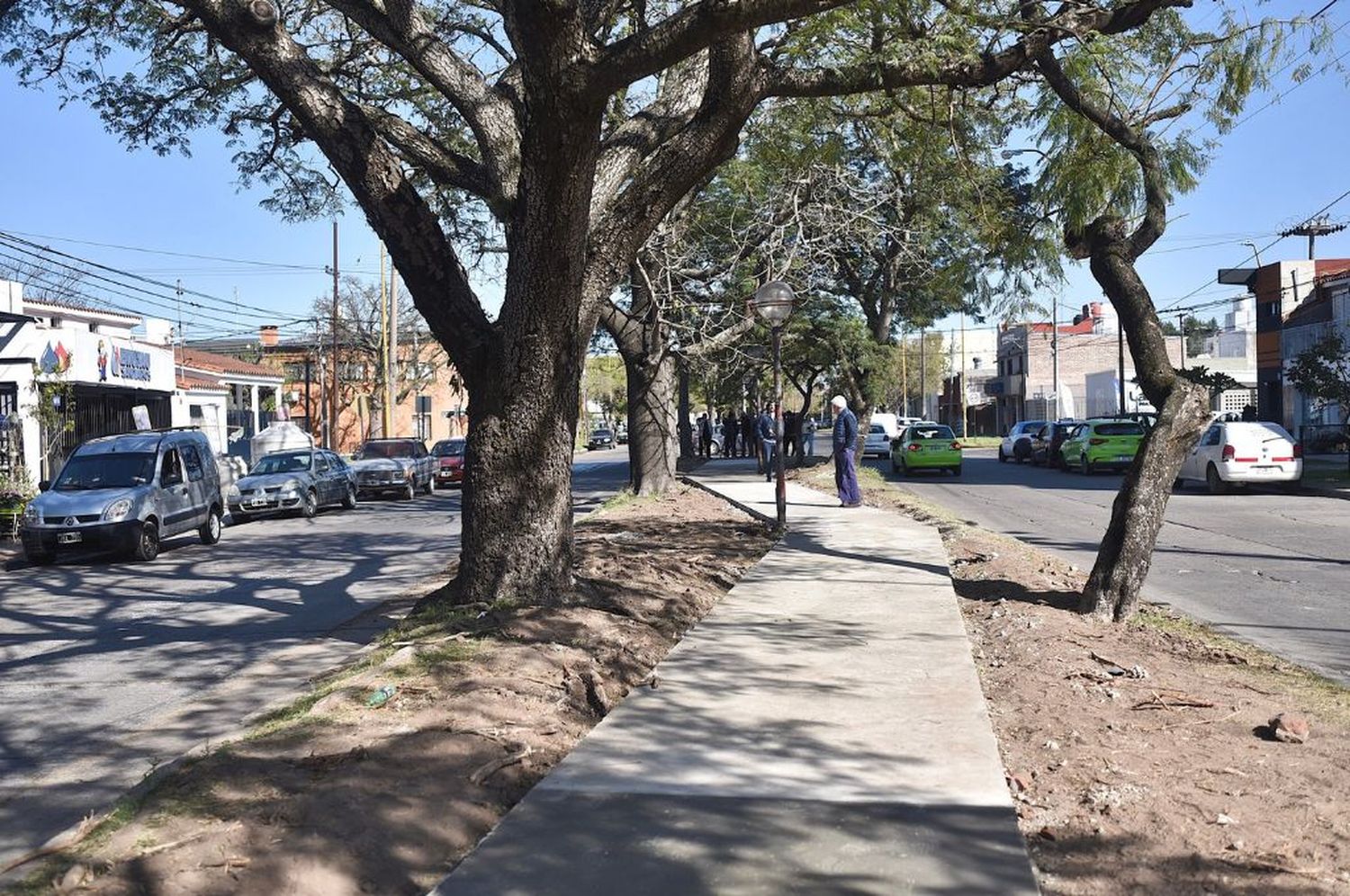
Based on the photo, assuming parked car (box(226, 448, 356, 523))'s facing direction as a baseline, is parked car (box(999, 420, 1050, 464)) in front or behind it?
behind

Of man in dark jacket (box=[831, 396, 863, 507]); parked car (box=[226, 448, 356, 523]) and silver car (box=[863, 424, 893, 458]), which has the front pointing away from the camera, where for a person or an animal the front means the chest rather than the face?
the silver car

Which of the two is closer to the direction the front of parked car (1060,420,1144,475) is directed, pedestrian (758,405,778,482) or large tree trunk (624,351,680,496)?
the pedestrian

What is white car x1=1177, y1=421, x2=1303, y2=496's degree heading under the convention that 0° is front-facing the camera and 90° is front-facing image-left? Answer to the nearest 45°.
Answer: approximately 135°

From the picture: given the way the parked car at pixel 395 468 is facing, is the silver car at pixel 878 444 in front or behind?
behind

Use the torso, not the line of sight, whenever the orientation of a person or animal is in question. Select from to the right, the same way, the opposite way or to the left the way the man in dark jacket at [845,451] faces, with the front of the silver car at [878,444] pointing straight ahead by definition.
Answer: to the left

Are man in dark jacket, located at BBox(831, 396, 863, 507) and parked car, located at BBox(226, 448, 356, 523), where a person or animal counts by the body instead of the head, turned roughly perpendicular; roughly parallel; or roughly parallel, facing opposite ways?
roughly perpendicular

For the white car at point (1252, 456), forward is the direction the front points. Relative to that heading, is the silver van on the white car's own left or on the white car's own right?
on the white car's own left

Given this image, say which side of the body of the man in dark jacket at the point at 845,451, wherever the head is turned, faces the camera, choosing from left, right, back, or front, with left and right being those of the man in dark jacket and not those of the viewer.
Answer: left

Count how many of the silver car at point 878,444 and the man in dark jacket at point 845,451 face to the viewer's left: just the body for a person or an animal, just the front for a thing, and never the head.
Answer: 1

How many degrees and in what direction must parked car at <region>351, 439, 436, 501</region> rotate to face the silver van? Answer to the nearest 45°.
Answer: approximately 45° to its left

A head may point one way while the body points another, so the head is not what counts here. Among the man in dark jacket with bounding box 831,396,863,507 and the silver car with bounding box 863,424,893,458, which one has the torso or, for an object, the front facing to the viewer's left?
the man in dark jacket
